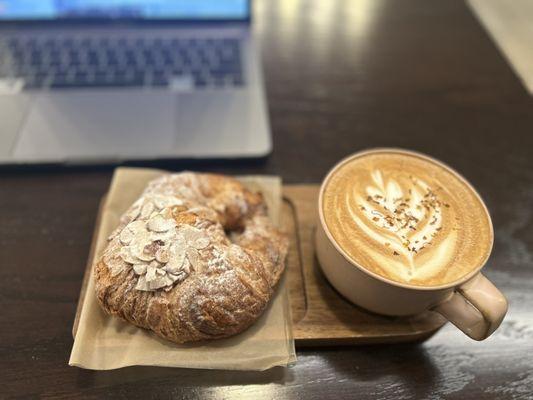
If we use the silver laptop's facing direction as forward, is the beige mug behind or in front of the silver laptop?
in front

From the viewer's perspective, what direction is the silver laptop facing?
toward the camera
